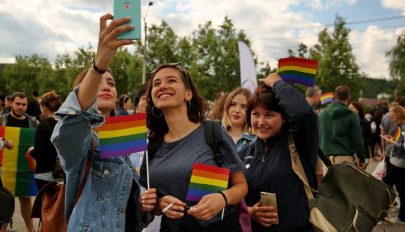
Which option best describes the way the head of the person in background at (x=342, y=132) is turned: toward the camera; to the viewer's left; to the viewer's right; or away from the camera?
away from the camera

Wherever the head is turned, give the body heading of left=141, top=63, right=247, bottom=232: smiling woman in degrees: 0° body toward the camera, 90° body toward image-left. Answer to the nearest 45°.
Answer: approximately 45°

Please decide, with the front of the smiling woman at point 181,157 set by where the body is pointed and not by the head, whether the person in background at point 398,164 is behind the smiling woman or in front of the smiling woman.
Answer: behind

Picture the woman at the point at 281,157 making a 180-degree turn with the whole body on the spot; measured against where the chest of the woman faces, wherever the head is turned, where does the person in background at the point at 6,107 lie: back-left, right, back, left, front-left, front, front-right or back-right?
left

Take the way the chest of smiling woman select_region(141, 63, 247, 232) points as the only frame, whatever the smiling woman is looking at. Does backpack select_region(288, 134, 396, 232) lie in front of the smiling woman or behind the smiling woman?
behind

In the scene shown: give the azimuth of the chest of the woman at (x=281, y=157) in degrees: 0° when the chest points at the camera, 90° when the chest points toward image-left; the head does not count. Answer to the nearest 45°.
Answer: approximately 45°

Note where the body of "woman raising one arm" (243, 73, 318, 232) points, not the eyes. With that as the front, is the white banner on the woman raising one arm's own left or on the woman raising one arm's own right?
on the woman raising one arm's own right

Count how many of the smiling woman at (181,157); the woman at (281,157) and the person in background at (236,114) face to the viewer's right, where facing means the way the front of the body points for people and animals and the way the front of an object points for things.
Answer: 0

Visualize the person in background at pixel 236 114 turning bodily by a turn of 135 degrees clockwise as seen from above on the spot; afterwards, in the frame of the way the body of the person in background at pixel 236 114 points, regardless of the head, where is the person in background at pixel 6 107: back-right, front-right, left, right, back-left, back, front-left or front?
front

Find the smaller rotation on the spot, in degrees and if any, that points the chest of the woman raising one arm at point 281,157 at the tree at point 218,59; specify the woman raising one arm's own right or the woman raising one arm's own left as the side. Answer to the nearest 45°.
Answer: approximately 135° to the woman raising one arm's own right

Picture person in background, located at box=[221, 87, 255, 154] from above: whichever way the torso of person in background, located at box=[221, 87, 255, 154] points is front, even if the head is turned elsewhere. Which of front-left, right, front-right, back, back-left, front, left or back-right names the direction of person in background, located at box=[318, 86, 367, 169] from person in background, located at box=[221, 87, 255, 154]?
back-left

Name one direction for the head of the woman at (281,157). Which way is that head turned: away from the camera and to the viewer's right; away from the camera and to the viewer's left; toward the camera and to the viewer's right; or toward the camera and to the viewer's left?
toward the camera and to the viewer's left

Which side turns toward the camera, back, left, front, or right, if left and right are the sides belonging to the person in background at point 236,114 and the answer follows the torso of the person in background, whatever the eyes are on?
front

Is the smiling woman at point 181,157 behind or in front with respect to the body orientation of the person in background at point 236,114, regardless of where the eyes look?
in front

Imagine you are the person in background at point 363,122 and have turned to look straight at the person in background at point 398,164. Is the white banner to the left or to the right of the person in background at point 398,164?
right
